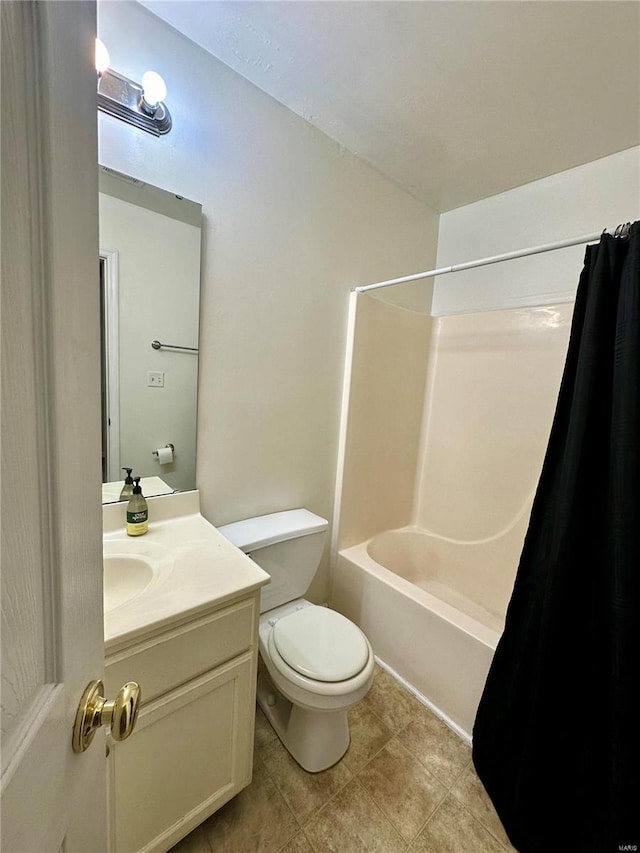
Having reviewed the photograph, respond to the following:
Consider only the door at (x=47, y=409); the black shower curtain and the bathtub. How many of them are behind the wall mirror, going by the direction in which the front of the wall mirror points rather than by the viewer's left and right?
0

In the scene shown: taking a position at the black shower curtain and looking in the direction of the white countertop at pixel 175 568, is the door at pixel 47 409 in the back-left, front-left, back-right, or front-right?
front-left

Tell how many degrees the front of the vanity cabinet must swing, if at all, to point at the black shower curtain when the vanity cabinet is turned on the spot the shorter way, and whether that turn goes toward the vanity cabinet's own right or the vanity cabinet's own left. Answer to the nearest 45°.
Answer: approximately 45° to the vanity cabinet's own left

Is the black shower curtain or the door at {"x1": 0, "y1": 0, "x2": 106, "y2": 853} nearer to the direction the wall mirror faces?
the black shower curtain

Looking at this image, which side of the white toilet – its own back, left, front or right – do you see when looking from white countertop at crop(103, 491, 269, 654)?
right

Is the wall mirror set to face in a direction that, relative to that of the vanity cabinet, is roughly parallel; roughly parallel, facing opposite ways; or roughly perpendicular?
roughly parallel

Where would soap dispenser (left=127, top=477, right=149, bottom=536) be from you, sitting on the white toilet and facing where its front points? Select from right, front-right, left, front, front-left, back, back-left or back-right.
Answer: back-right

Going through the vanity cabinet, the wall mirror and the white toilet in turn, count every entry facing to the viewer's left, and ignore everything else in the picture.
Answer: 0

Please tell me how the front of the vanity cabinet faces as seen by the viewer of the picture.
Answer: facing the viewer and to the right of the viewer

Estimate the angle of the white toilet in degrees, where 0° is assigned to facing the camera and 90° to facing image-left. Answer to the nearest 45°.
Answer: approximately 315°
